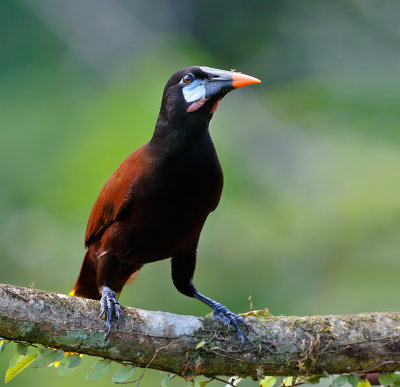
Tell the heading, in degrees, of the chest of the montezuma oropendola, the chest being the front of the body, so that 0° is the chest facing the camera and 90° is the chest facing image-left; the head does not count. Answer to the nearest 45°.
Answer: approximately 315°
